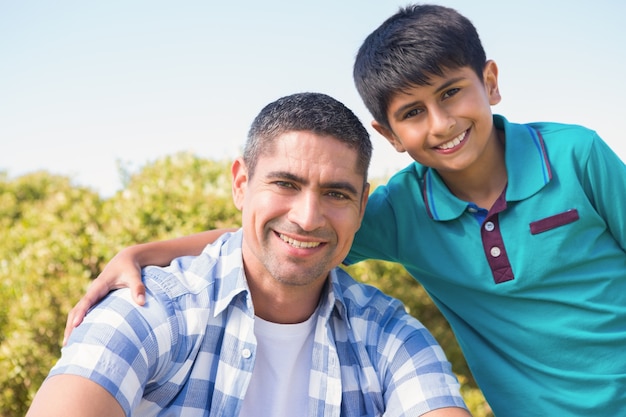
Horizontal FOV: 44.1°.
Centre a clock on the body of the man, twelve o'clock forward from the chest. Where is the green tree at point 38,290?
The green tree is roughly at 5 o'clock from the man.

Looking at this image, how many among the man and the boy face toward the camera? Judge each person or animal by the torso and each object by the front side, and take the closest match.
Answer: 2

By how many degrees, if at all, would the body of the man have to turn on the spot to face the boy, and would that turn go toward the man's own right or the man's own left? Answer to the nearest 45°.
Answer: approximately 90° to the man's own left

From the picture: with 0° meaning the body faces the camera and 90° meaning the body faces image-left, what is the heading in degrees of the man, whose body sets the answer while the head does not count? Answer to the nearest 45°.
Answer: approximately 0°

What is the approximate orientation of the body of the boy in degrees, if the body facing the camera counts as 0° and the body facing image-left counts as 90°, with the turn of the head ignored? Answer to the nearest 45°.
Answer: approximately 0°

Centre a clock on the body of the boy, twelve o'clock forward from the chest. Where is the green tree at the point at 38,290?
The green tree is roughly at 4 o'clock from the boy.
